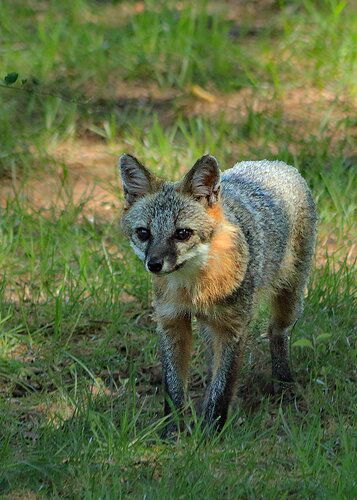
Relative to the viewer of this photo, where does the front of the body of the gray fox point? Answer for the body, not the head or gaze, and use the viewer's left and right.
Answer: facing the viewer and to the left of the viewer
